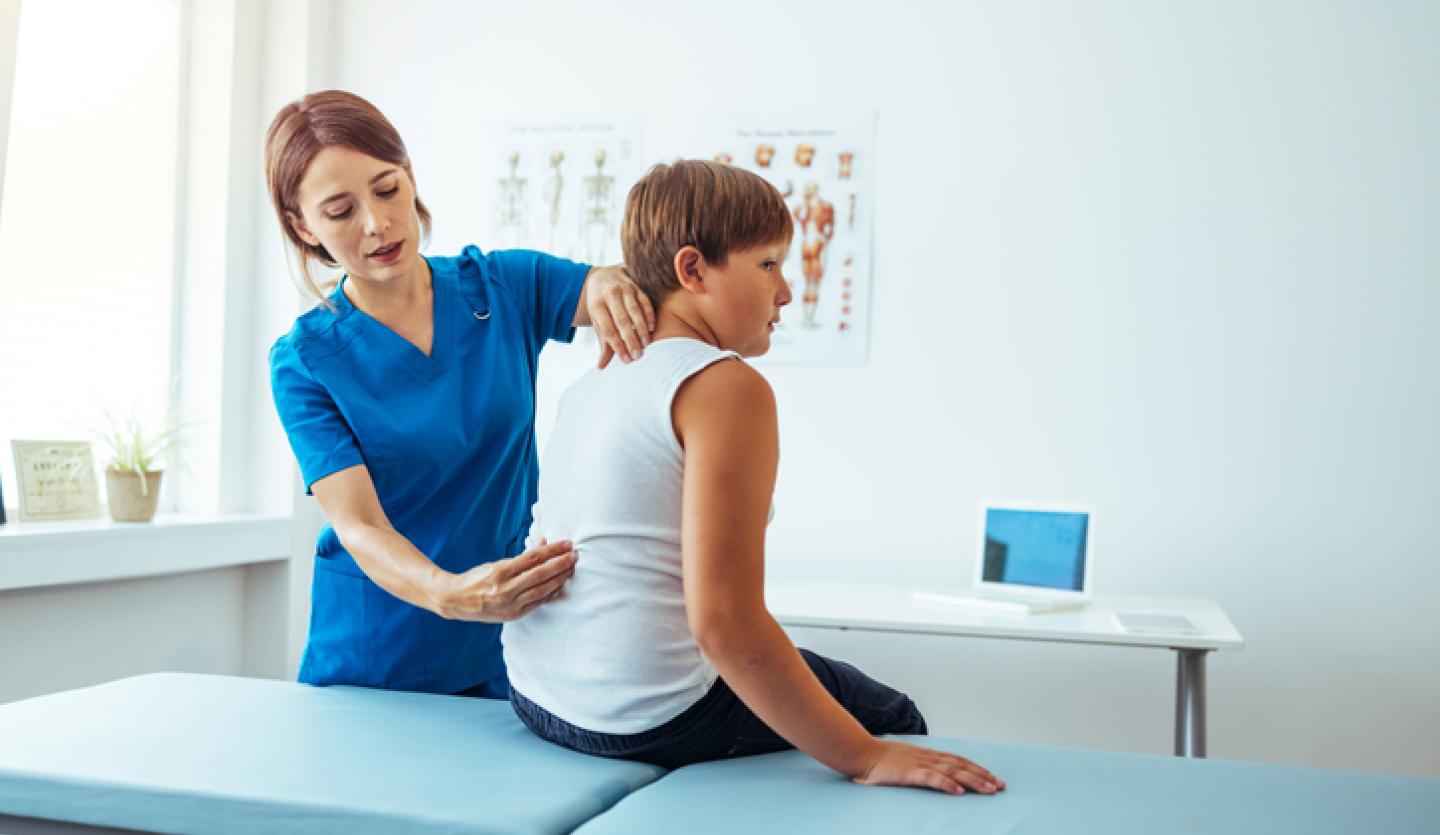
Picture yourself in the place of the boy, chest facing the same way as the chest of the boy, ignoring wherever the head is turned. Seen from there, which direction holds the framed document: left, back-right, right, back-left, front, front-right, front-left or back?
left

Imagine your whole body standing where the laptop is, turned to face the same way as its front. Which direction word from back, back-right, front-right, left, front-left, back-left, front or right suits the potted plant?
front-right

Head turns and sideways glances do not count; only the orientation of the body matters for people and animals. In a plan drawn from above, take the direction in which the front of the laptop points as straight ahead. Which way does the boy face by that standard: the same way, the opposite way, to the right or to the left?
the opposite way

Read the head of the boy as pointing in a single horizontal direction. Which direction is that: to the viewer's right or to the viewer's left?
to the viewer's right

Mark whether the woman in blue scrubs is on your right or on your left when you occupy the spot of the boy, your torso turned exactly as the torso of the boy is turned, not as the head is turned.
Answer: on your left

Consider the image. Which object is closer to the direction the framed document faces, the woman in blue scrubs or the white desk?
the woman in blue scrubs

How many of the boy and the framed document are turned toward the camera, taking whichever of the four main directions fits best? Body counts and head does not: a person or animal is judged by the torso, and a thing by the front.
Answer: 1

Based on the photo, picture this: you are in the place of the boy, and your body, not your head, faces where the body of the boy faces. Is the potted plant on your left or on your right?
on your left

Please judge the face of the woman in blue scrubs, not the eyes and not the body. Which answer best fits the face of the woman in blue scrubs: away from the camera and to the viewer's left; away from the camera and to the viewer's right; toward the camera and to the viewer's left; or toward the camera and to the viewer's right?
toward the camera and to the viewer's right
